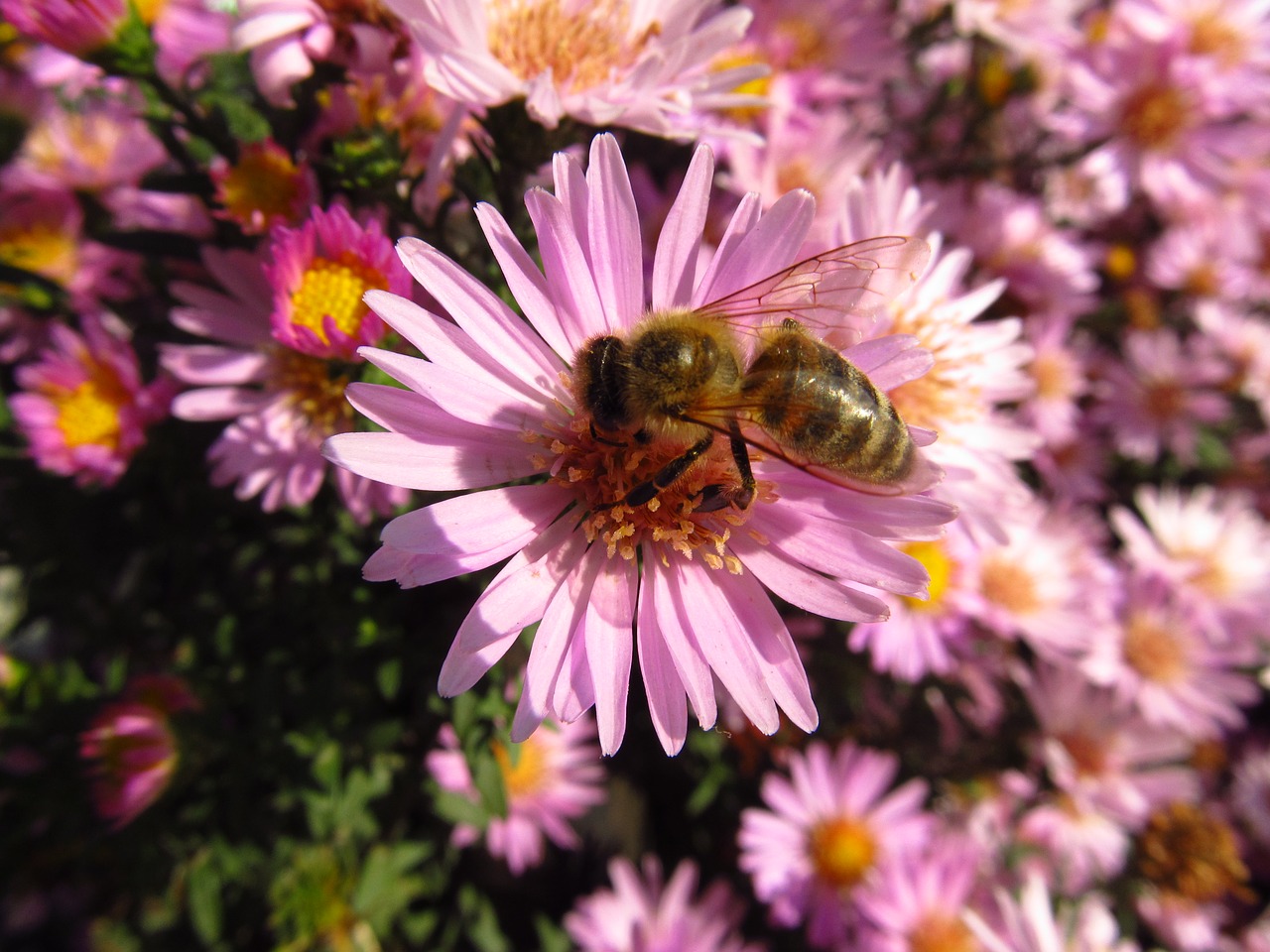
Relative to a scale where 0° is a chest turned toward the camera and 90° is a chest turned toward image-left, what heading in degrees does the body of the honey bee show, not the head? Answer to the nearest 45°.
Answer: approximately 90°

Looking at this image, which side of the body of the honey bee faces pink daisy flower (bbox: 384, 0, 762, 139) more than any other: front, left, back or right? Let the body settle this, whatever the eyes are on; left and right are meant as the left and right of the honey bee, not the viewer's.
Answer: right

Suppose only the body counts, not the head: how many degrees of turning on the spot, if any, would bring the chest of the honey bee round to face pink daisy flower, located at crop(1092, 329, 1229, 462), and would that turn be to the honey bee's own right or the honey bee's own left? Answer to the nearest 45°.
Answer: approximately 135° to the honey bee's own right
